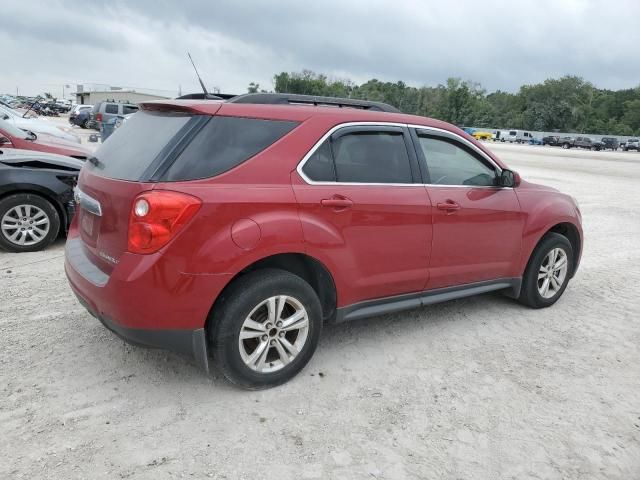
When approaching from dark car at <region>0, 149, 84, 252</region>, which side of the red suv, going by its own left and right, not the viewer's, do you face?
left

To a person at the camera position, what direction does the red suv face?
facing away from the viewer and to the right of the viewer
